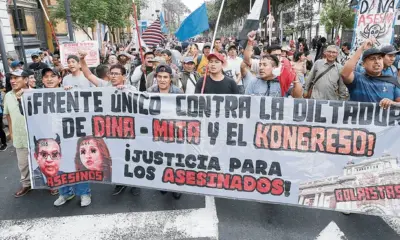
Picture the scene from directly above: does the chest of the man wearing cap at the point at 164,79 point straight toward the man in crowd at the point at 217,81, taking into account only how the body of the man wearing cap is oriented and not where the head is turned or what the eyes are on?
no

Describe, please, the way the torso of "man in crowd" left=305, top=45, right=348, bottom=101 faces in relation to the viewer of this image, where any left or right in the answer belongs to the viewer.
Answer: facing the viewer

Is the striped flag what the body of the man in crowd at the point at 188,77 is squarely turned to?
no

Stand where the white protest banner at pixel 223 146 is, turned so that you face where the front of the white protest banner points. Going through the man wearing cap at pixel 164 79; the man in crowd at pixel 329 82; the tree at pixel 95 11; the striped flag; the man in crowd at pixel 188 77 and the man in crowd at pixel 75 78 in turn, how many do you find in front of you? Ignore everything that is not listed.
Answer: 0

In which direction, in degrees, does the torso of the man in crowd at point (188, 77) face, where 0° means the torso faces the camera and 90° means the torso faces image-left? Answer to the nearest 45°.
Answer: approximately 0°

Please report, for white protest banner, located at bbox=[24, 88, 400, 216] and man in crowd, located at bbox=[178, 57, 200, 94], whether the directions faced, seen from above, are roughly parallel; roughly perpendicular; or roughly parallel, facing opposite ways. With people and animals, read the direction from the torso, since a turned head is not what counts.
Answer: roughly parallel

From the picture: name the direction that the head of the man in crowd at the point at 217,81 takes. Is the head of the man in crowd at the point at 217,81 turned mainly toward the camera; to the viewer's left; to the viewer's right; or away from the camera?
toward the camera

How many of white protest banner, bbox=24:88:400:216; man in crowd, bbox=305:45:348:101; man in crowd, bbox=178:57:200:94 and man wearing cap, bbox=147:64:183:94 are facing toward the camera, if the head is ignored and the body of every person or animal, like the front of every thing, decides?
4

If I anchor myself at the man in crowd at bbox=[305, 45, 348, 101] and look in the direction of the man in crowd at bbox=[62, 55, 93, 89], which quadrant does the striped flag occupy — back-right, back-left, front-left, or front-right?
front-right

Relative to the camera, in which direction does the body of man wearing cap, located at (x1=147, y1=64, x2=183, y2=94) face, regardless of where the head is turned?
toward the camera

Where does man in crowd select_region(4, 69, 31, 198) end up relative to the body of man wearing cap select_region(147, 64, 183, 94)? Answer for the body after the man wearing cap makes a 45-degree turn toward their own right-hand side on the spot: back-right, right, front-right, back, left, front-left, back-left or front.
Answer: front-right

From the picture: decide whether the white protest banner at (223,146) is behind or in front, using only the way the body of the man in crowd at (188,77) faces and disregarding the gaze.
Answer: in front

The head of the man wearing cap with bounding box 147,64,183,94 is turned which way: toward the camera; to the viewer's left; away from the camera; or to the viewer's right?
toward the camera

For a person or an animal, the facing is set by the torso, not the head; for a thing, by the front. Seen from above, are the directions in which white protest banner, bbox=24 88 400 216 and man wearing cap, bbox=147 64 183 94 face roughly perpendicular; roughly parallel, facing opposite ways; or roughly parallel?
roughly parallel

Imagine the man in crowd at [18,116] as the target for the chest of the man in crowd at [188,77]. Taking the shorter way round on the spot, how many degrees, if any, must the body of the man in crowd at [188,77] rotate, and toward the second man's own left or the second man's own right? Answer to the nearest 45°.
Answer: approximately 45° to the second man's own right

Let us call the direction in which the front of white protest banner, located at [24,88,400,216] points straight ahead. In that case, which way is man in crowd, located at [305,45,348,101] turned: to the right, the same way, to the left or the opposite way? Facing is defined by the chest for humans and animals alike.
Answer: the same way

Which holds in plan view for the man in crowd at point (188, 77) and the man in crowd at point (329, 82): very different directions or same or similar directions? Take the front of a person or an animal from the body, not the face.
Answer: same or similar directions
